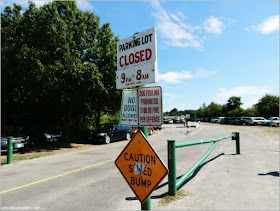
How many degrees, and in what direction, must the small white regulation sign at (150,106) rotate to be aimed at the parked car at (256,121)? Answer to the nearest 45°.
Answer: approximately 135° to its left

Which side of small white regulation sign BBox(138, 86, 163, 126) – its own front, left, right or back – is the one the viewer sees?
front

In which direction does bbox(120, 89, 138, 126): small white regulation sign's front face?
toward the camera

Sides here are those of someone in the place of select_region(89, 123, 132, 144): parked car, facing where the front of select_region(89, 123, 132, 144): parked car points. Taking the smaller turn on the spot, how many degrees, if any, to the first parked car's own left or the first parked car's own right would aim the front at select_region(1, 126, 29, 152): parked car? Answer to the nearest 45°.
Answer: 0° — it already faces it

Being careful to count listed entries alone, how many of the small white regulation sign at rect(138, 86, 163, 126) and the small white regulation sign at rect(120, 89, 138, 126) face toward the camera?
2

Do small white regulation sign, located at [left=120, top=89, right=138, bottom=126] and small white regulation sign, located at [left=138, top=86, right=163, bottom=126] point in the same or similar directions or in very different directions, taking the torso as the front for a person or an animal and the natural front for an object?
same or similar directions

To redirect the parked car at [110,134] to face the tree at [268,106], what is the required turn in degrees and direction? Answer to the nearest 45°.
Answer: approximately 180°

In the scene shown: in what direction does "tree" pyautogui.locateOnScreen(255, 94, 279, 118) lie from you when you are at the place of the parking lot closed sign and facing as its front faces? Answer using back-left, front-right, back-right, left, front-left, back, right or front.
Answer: back
